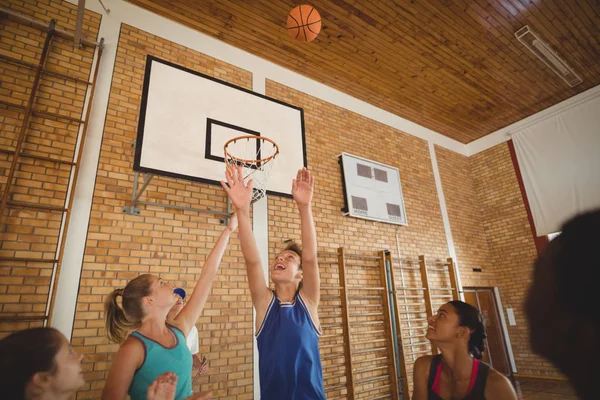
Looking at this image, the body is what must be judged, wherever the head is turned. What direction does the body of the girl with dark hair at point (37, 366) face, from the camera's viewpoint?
to the viewer's right

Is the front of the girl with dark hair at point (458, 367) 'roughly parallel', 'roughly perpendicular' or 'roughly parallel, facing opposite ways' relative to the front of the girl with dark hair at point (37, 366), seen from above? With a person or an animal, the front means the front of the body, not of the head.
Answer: roughly parallel, facing opposite ways

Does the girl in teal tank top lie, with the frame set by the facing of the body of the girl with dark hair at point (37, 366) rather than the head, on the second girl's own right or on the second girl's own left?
on the second girl's own left

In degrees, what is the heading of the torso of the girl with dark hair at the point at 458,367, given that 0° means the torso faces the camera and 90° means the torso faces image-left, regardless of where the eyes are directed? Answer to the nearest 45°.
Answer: approximately 45°

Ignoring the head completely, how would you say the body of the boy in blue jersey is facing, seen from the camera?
toward the camera

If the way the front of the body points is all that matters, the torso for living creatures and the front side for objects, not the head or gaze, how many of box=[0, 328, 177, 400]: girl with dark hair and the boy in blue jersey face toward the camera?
1

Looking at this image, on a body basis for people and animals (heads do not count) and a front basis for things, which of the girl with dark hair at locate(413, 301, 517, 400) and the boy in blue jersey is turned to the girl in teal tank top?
the girl with dark hair

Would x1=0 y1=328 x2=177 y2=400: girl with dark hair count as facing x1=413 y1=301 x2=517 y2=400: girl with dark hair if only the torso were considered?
yes

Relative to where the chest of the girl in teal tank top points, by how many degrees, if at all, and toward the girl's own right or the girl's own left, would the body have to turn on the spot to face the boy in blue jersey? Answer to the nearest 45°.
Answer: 0° — they already face them

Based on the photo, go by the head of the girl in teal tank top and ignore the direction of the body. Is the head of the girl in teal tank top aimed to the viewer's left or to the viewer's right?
to the viewer's right

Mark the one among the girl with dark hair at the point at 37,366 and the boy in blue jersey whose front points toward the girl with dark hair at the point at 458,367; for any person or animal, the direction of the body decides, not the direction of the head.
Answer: the girl with dark hair at the point at 37,366

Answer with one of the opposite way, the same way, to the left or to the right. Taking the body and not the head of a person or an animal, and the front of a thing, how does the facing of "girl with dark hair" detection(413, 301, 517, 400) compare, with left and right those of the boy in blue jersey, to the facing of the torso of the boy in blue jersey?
the same way

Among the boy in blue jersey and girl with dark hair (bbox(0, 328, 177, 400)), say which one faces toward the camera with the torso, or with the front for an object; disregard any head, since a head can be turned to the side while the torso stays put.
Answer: the boy in blue jersey

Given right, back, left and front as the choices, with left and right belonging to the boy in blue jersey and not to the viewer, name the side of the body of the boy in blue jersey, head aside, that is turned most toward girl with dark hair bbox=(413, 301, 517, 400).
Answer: left

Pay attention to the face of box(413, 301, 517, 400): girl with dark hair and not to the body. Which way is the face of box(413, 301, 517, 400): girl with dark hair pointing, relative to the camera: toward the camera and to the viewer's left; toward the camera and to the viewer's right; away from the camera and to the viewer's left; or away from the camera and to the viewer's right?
toward the camera and to the viewer's left
